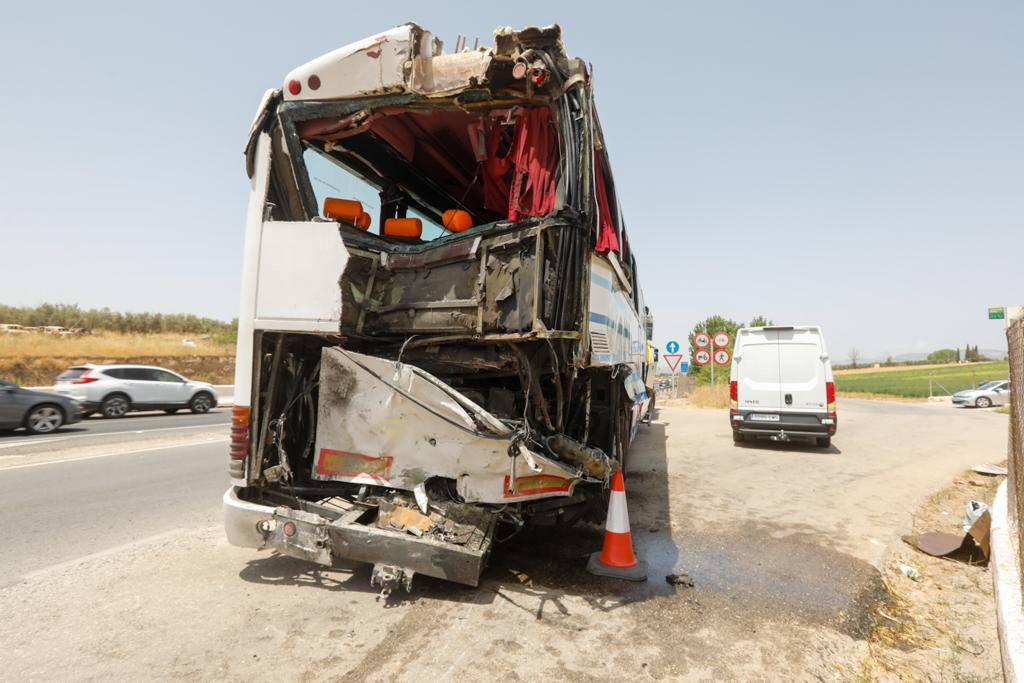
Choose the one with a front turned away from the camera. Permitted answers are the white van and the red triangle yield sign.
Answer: the white van

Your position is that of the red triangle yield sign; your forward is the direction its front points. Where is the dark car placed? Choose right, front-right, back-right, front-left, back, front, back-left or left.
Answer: front-right

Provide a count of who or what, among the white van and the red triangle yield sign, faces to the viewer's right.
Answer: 0

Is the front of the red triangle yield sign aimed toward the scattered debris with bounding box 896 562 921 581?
yes

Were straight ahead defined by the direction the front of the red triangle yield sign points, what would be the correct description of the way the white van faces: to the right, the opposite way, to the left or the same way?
the opposite way

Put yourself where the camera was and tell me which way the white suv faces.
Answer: facing away from the viewer and to the right of the viewer

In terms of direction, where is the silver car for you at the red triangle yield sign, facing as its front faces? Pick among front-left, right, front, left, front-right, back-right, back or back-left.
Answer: back-left

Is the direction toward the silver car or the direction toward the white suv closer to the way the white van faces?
the silver car

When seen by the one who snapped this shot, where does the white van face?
facing away from the viewer

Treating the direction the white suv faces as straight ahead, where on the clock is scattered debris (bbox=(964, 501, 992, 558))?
The scattered debris is roughly at 4 o'clock from the white suv.

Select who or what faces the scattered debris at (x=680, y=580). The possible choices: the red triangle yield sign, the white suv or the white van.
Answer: the red triangle yield sign
